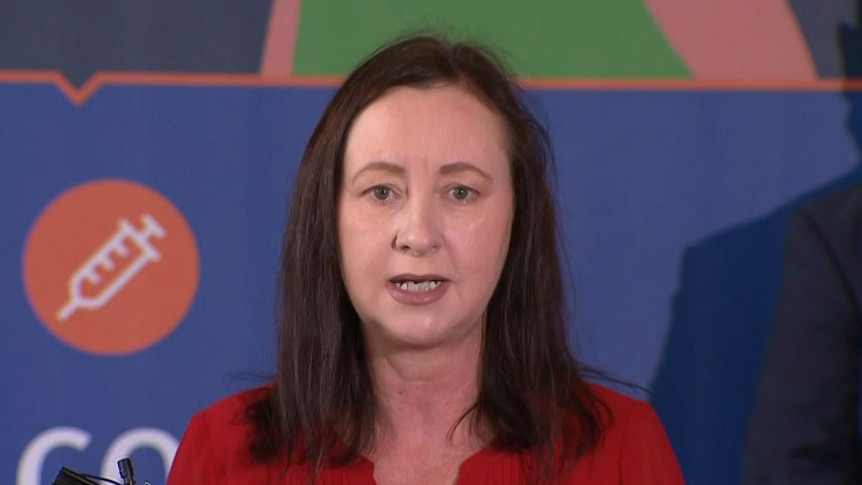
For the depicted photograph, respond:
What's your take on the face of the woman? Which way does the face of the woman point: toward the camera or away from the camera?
toward the camera

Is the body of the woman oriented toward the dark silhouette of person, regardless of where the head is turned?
no

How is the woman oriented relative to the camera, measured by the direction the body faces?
toward the camera
